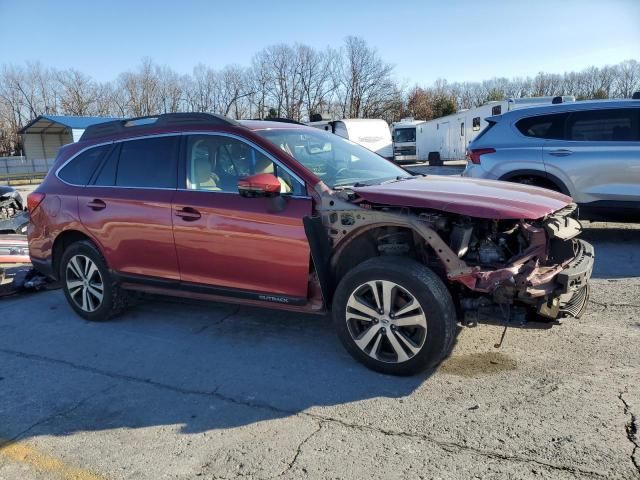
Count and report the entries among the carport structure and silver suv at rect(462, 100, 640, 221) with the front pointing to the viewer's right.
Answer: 1

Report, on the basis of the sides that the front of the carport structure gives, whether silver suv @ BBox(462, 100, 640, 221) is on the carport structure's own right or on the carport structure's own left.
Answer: on the carport structure's own left

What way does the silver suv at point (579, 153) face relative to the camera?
to the viewer's right

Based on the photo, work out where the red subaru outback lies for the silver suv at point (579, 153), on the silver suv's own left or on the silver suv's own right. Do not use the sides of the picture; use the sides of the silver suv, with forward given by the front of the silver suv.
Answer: on the silver suv's own right

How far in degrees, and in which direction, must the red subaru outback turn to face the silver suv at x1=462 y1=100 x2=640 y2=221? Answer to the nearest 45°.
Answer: approximately 90° to its left

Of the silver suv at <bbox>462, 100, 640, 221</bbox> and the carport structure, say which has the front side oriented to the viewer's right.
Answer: the silver suv

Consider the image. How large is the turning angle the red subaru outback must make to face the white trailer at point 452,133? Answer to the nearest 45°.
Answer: approximately 135° to its left
